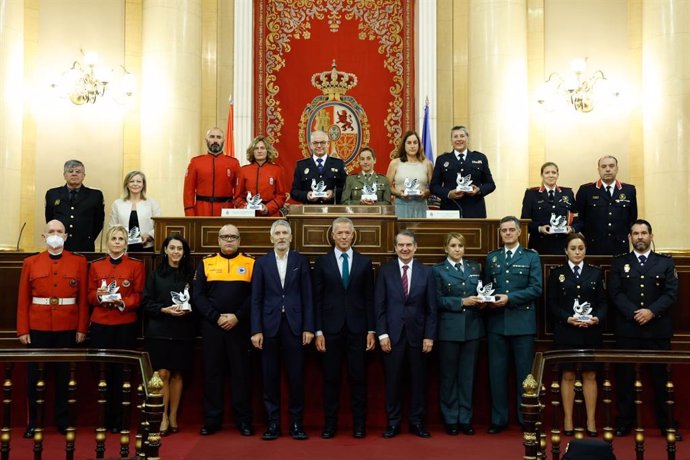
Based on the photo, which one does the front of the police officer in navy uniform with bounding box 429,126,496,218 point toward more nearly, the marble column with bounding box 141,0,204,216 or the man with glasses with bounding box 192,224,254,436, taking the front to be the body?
the man with glasses

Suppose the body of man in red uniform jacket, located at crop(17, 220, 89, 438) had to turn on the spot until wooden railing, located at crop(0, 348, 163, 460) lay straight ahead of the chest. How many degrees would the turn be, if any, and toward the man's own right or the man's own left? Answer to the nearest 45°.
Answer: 0° — they already face it

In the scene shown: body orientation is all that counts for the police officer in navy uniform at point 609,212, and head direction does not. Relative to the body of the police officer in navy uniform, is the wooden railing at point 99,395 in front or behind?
in front

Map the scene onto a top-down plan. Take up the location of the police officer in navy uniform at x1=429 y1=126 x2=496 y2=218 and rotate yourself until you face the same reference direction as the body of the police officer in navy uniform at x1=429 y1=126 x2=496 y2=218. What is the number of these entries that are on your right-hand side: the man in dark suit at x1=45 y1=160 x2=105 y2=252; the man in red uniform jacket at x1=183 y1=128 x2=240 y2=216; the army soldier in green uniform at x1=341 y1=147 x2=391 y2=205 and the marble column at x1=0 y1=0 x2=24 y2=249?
4

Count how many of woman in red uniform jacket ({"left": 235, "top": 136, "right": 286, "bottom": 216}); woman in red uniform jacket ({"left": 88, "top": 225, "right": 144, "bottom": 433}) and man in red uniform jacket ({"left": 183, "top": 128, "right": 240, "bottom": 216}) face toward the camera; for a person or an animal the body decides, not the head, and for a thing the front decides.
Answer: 3

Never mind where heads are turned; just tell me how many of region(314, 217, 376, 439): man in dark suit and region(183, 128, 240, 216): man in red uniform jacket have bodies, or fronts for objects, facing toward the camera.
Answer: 2

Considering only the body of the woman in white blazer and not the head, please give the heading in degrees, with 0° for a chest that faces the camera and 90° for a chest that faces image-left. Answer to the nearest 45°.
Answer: approximately 0°

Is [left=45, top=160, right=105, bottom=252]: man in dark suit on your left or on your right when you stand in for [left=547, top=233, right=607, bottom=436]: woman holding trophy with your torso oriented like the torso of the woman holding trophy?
on your right
